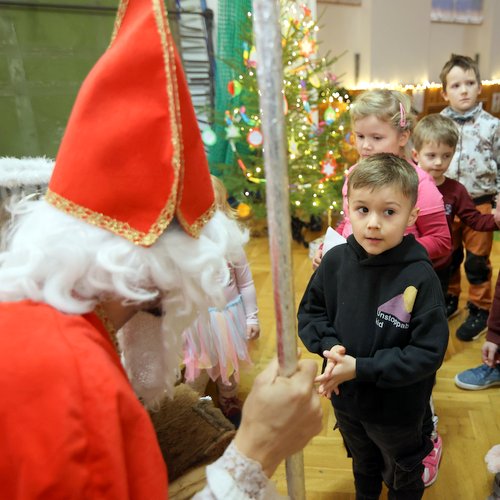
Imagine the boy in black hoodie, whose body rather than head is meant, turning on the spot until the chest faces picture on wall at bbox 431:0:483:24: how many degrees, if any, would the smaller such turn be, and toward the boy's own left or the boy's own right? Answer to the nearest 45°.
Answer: approximately 135° to the boy's own right

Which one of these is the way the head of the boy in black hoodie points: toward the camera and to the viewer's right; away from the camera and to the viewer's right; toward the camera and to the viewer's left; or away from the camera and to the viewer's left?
toward the camera and to the viewer's left

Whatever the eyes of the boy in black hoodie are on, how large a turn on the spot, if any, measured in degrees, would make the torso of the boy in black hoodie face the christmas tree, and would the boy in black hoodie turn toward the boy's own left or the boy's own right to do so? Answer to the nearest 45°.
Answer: approximately 135° to the boy's own right

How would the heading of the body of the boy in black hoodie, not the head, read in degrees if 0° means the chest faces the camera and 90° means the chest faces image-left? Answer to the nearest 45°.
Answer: approximately 45°

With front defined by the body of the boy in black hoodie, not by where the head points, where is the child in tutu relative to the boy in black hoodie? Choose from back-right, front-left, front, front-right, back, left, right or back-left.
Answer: right
